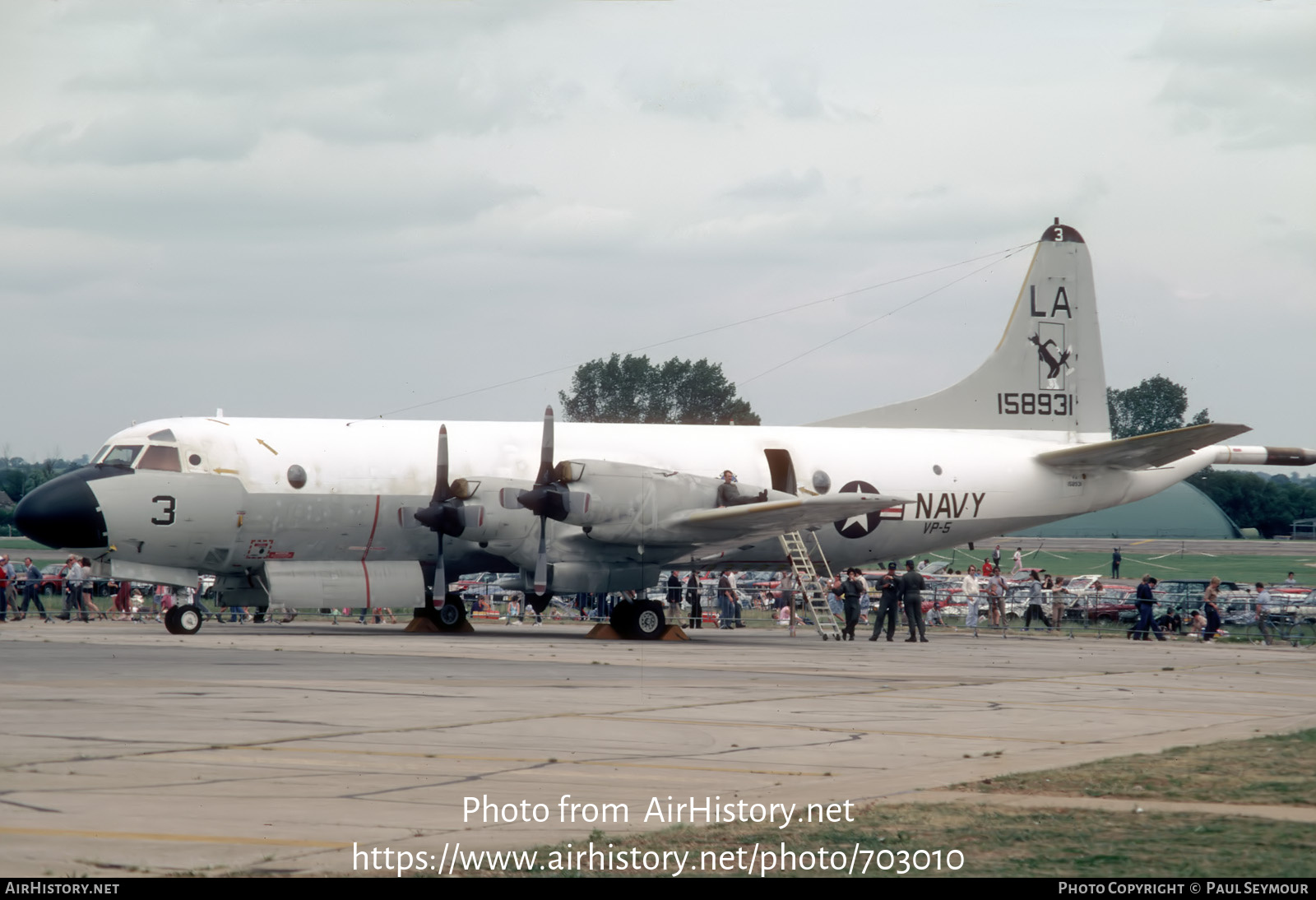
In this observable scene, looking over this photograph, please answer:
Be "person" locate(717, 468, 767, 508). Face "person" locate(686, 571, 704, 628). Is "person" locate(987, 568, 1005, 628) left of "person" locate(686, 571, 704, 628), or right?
right

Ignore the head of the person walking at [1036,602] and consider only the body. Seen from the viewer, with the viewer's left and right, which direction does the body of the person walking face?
facing to the left of the viewer

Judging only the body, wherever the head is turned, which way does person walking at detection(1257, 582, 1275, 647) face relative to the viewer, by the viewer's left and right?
facing to the left of the viewer

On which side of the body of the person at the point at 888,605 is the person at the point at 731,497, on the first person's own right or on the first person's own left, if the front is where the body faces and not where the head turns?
on the first person's own right

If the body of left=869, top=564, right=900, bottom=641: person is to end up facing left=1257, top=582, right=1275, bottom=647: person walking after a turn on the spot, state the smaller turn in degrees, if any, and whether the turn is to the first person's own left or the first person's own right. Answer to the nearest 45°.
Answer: approximately 135° to the first person's own left

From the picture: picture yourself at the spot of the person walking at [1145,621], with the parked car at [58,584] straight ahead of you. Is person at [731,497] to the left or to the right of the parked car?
left

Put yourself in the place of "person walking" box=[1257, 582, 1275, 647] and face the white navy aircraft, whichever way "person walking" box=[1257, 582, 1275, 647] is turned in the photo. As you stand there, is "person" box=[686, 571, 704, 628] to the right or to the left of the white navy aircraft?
right
